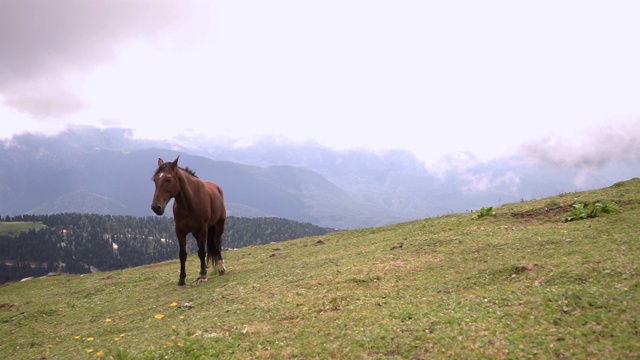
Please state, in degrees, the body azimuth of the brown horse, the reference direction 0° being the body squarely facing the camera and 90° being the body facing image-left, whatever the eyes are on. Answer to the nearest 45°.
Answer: approximately 45°

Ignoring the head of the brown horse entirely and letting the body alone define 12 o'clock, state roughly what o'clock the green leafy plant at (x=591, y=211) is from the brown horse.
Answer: The green leafy plant is roughly at 8 o'clock from the brown horse.
